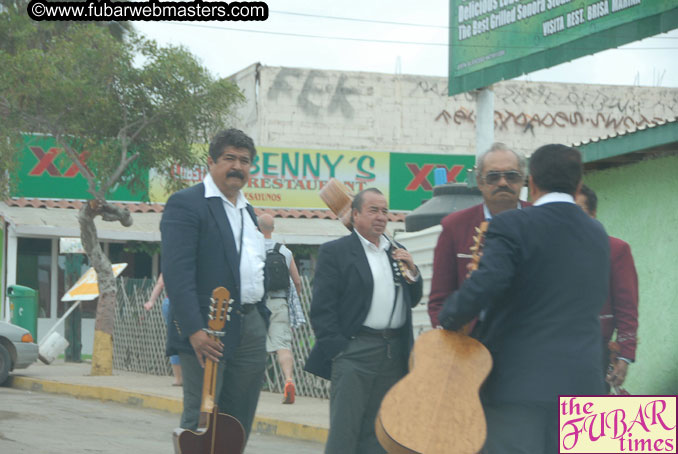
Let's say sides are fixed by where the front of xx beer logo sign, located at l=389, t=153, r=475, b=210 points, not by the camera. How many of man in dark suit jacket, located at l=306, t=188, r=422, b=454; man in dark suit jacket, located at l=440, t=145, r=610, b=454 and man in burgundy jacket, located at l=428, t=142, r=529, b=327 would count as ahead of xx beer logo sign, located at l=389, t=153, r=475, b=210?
3

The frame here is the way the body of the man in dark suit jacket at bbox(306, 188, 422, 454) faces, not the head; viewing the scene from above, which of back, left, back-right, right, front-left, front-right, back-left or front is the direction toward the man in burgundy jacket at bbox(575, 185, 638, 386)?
front-left

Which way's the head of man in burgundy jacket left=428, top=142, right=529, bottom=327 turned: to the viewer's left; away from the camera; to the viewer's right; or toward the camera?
toward the camera

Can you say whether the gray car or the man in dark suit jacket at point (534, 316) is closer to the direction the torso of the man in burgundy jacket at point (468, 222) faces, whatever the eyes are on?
the man in dark suit jacket

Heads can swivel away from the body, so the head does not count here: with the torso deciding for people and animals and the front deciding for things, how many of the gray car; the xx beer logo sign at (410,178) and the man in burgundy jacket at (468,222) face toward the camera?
2

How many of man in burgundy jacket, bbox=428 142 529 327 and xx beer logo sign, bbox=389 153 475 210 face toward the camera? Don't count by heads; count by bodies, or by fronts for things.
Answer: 2

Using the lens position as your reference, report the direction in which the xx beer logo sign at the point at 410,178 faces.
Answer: facing the viewer

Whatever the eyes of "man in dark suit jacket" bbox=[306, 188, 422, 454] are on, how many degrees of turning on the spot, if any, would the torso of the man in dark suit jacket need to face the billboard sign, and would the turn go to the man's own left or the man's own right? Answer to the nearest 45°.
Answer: approximately 135° to the man's own left

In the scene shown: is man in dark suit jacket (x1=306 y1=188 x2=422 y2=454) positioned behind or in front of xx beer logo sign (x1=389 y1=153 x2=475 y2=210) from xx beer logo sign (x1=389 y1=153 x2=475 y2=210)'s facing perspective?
in front

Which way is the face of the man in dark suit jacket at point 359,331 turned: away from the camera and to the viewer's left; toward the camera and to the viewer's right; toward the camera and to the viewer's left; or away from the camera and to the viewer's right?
toward the camera and to the viewer's right

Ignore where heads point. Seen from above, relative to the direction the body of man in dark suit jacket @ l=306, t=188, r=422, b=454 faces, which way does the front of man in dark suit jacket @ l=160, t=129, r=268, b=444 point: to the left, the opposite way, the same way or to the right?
the same way

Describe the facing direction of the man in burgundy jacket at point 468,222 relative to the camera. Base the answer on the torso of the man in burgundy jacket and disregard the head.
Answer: toward the camera

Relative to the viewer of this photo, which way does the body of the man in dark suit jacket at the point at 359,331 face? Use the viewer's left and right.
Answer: facing the viewer and to the right of the viewer
